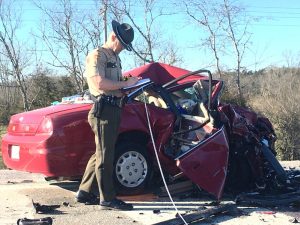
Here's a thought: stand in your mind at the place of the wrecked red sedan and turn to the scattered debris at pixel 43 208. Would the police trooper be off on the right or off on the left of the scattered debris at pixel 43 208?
left

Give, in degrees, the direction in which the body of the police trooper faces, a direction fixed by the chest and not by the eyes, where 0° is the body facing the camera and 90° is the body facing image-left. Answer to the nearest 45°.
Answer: approximately 270°
